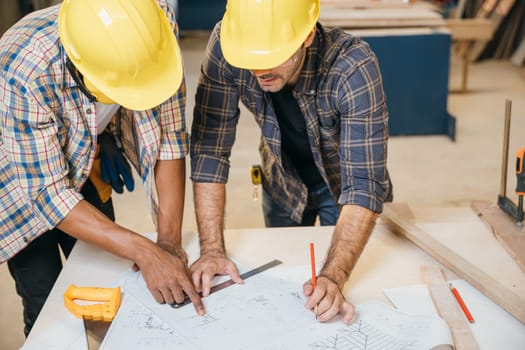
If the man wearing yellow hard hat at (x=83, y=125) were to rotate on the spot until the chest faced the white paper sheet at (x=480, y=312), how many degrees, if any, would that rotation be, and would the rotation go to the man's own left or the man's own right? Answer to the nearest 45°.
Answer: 0° — they already face it

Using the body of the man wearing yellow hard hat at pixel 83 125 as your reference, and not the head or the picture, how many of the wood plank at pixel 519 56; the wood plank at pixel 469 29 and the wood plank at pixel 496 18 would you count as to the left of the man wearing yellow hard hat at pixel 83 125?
3

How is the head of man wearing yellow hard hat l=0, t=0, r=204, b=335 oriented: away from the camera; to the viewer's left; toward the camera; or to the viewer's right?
to the viewer's right

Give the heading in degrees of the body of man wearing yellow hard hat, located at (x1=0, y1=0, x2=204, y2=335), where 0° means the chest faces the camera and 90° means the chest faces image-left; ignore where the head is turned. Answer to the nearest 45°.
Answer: approximately 315°

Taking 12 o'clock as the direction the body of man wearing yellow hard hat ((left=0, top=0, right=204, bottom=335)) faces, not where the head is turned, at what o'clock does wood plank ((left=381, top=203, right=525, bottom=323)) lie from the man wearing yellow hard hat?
The wood plank is roughly at 11 o'clock from the man wearing yellow hard hat.

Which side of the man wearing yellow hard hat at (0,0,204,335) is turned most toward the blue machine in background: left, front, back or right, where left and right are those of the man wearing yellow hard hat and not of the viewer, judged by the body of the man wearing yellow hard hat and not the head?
left

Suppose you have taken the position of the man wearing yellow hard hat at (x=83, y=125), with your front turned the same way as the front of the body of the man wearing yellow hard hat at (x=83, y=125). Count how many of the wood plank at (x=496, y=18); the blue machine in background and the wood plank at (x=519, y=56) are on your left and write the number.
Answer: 3

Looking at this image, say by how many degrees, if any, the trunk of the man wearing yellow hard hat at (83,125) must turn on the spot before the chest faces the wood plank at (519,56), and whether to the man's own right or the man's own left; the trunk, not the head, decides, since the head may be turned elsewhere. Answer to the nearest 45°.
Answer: approximately 90° to the man's own left

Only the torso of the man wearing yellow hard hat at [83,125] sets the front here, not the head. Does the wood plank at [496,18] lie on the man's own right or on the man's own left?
on the man's own left

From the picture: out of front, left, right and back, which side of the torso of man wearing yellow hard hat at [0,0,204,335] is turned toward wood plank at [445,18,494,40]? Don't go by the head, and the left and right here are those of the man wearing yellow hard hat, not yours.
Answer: left

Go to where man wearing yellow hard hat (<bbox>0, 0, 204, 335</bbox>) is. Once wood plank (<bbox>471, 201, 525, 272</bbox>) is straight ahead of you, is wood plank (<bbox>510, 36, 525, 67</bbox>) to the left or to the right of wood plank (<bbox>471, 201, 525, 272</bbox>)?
left
